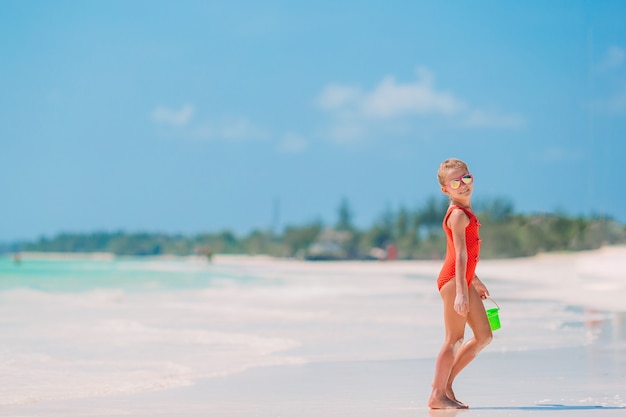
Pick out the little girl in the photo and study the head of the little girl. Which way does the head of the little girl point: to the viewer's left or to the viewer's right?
to the viewer's right

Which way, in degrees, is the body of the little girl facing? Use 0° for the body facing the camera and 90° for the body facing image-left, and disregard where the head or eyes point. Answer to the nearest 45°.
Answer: approximately 270°
